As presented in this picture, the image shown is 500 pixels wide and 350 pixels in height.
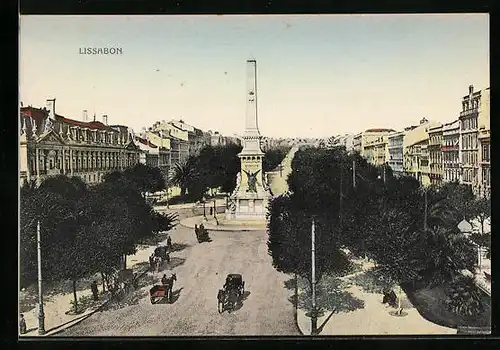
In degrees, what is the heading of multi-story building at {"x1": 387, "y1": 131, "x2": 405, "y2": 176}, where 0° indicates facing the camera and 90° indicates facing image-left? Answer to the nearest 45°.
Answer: approximately 45°

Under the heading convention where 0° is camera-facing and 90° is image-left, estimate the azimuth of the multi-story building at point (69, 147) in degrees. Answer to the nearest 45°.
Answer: approximately 315°
